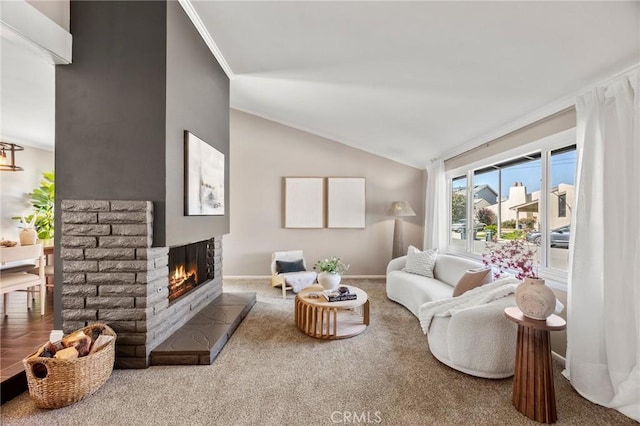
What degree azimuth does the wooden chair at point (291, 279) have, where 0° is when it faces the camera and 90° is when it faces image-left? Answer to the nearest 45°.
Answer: approximately 315°

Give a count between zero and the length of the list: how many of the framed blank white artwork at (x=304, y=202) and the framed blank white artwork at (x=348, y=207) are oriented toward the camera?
2

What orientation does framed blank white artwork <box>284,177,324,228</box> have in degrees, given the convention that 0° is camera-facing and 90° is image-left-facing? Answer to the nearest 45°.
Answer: approximately 0°

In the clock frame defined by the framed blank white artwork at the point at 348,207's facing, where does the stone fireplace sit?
The stone fireplace is roughly at 1 o'clock from the framed blank white artwork.

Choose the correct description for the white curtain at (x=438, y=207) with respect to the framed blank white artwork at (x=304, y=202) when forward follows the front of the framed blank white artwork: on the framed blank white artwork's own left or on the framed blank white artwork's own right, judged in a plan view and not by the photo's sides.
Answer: on the framed blank white artwork's own left

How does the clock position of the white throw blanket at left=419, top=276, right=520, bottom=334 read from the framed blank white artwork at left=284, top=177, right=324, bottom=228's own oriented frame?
The white throw blanket is roughly at 11 o'clock from the framed blank white artwork.

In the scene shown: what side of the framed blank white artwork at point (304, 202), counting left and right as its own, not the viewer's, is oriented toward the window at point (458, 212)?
left

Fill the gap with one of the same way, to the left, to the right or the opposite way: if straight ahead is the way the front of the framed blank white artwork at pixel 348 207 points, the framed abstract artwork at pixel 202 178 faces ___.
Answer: to the left
